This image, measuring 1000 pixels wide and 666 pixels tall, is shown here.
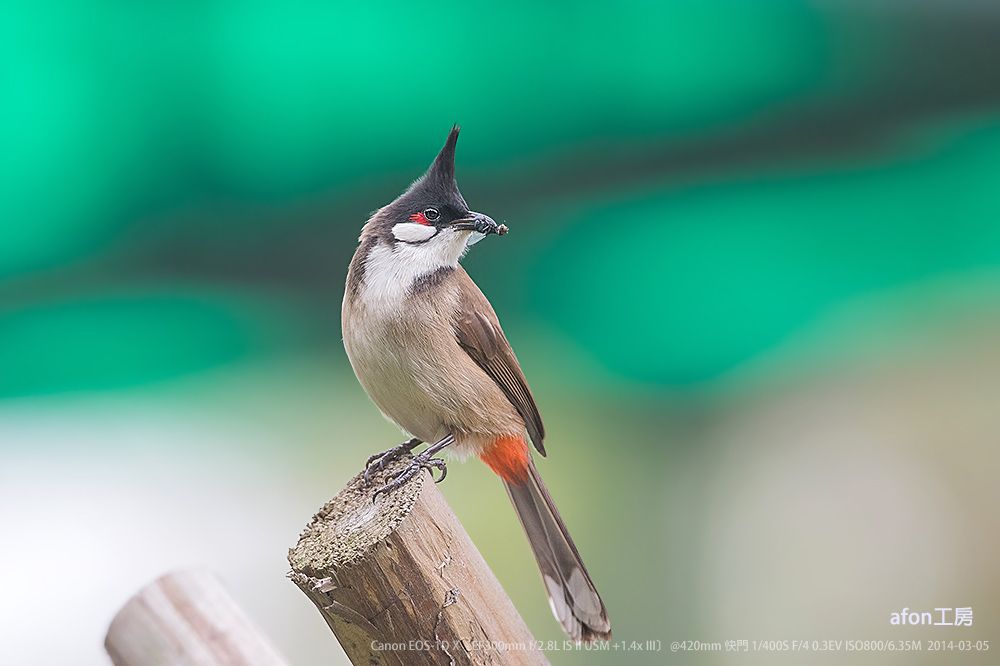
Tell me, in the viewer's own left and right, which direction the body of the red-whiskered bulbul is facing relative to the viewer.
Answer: facing the viewer and to the left of the viewer
